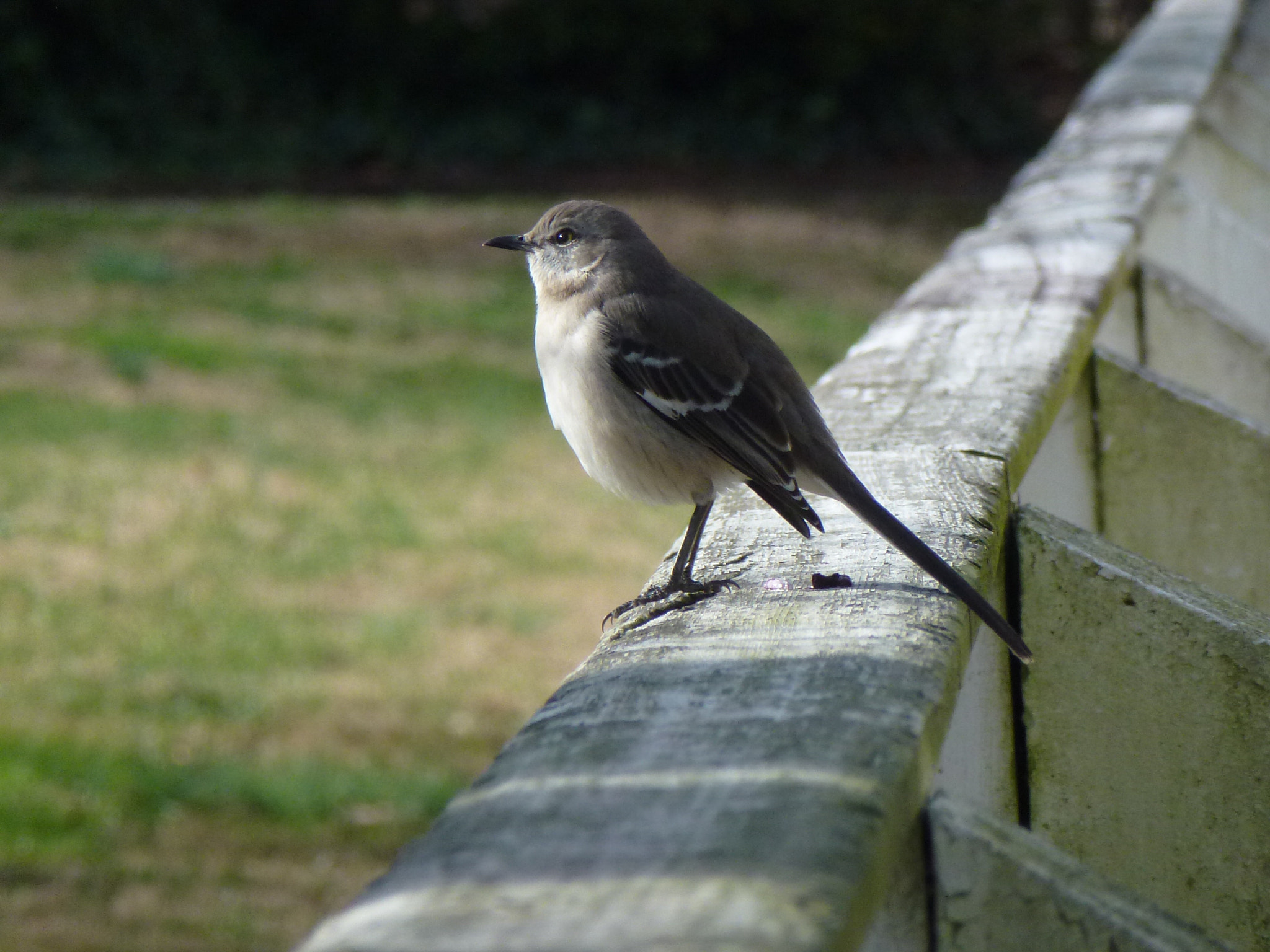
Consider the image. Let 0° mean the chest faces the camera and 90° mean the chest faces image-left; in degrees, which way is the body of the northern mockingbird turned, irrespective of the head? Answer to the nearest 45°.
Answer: approximately 90°
